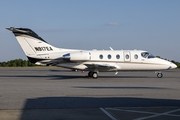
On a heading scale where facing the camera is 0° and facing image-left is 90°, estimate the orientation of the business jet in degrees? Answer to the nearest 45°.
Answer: approximately 270°
